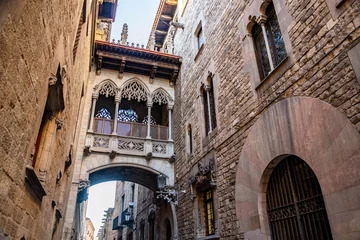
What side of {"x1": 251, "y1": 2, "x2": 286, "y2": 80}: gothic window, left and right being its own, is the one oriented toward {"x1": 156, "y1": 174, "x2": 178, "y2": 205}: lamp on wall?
right

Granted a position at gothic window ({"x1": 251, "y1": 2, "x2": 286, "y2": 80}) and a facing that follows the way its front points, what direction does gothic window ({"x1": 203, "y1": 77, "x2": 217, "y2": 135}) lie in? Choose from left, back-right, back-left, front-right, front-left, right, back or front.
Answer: right

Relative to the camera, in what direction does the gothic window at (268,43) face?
facing the viewer and to the left of the viewer
